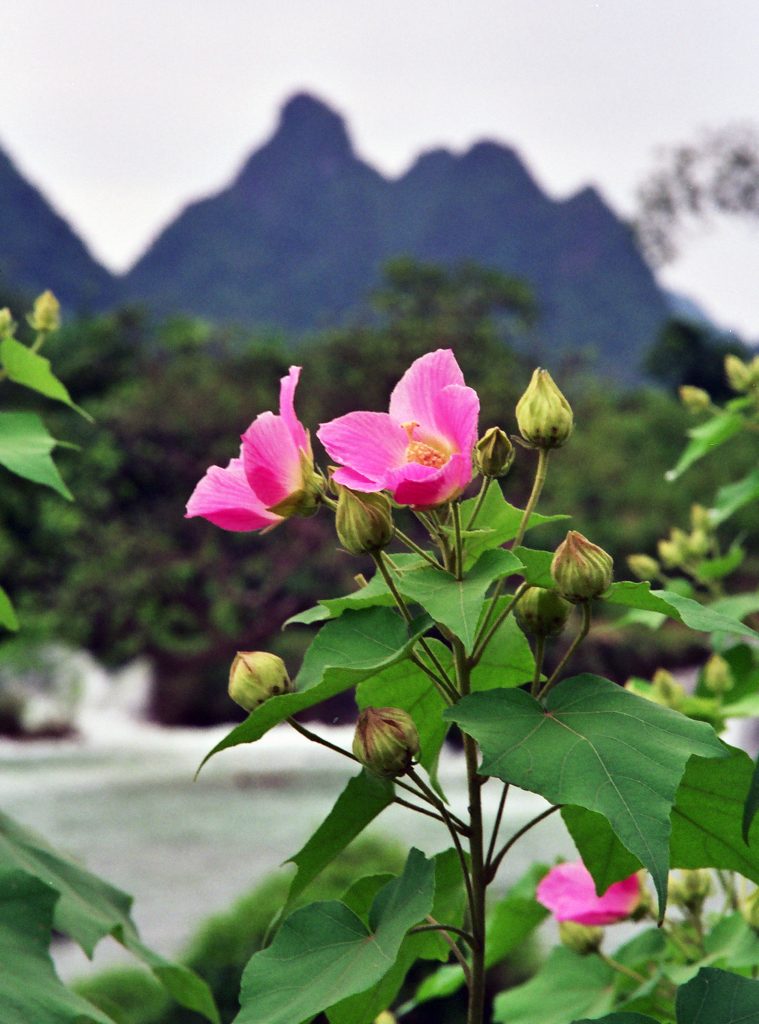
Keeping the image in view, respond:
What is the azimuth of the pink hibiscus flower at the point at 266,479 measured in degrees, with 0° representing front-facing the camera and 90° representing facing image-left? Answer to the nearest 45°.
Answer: approximately 90°

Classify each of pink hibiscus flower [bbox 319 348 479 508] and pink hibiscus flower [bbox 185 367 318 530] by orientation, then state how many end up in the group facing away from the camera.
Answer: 0
